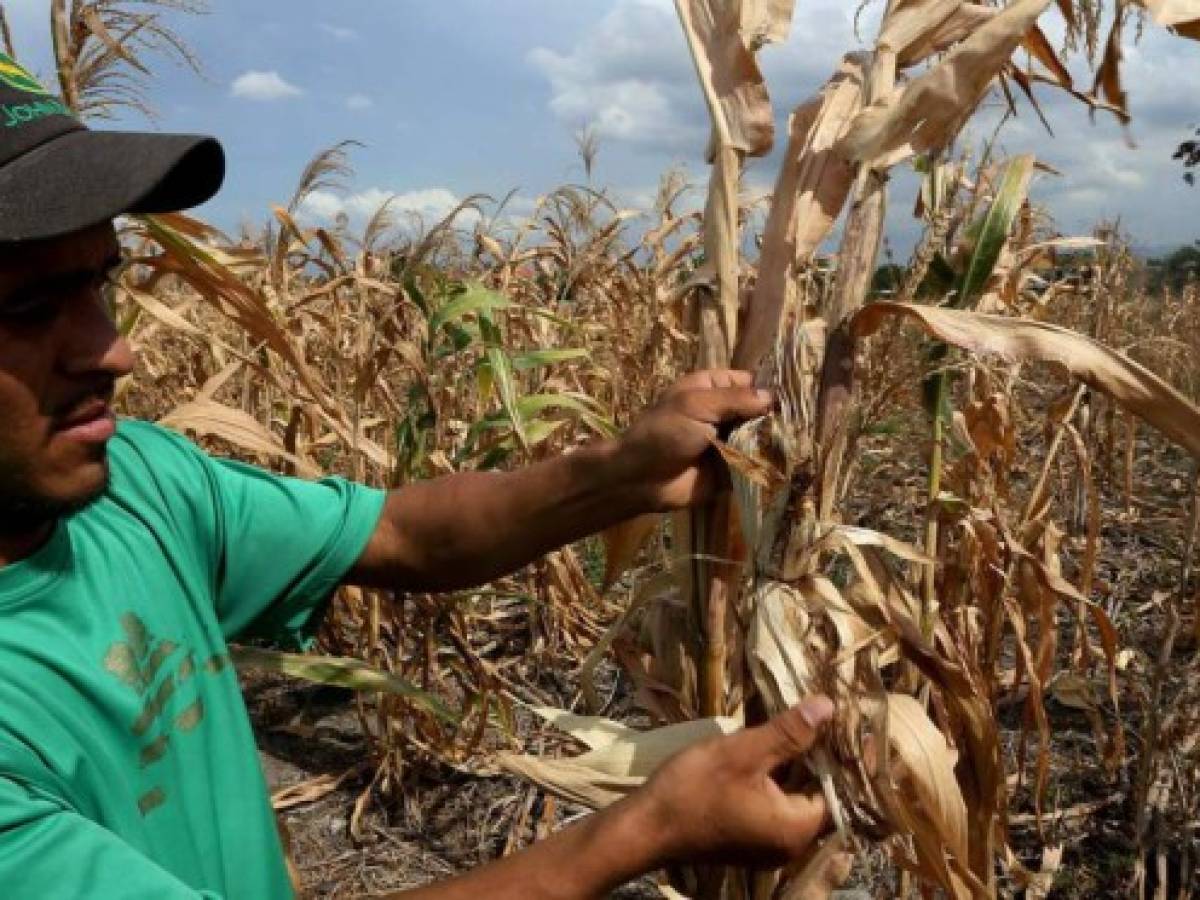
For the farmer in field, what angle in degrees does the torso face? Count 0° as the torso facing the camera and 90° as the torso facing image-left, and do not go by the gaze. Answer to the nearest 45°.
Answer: approximately 315°

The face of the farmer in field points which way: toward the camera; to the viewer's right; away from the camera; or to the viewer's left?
to the viewer's right
